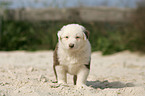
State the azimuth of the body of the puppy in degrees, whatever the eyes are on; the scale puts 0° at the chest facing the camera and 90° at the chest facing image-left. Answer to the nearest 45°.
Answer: approximately 0°
